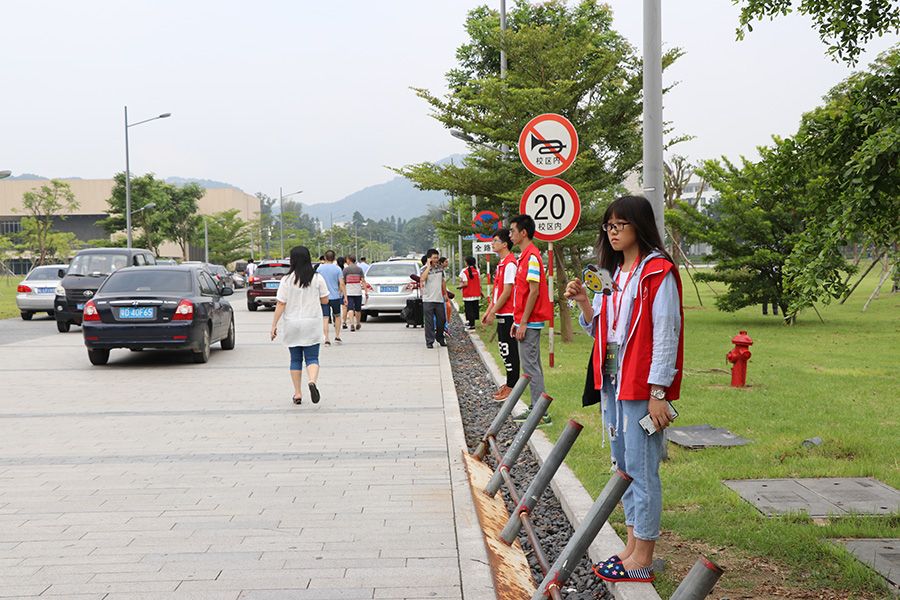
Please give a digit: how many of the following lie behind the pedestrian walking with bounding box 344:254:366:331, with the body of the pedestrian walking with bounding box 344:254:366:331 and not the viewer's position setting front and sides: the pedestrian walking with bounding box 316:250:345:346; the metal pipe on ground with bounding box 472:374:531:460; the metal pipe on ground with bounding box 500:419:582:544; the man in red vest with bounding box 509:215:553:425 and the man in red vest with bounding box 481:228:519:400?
5

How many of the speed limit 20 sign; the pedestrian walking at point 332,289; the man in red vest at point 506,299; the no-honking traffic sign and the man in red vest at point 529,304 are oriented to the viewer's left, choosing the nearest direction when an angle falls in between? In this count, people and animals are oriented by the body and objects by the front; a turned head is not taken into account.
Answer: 2

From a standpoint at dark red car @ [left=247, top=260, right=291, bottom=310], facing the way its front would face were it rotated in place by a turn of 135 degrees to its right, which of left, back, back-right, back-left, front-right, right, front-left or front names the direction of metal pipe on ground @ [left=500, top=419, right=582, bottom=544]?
front-right

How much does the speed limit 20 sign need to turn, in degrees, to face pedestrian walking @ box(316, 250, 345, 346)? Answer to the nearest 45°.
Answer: approximately 135° to its right

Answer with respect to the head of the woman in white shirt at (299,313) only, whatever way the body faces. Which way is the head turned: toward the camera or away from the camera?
away from the camera

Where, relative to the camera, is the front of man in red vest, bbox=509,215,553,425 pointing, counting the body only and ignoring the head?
to the viewer's left

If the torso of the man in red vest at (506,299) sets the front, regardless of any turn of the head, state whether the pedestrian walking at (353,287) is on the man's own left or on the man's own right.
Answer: on the man's own right

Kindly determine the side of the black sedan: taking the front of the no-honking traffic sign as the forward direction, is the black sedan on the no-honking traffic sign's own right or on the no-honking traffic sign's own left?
on the no-honking traffic sign's own right

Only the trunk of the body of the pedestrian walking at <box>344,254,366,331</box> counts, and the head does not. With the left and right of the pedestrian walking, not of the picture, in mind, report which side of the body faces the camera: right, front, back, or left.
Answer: back

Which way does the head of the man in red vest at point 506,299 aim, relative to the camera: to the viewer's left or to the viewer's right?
to the viewer's left

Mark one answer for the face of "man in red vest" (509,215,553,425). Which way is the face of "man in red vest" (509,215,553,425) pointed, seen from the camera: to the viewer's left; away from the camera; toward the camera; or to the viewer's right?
to the viewer's left

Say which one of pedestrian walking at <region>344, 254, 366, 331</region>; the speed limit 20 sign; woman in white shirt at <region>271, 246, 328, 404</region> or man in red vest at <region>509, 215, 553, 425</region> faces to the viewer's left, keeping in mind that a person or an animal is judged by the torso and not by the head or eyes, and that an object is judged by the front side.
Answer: the man in red vest

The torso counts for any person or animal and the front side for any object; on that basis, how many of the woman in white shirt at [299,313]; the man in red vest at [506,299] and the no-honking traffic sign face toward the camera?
1
